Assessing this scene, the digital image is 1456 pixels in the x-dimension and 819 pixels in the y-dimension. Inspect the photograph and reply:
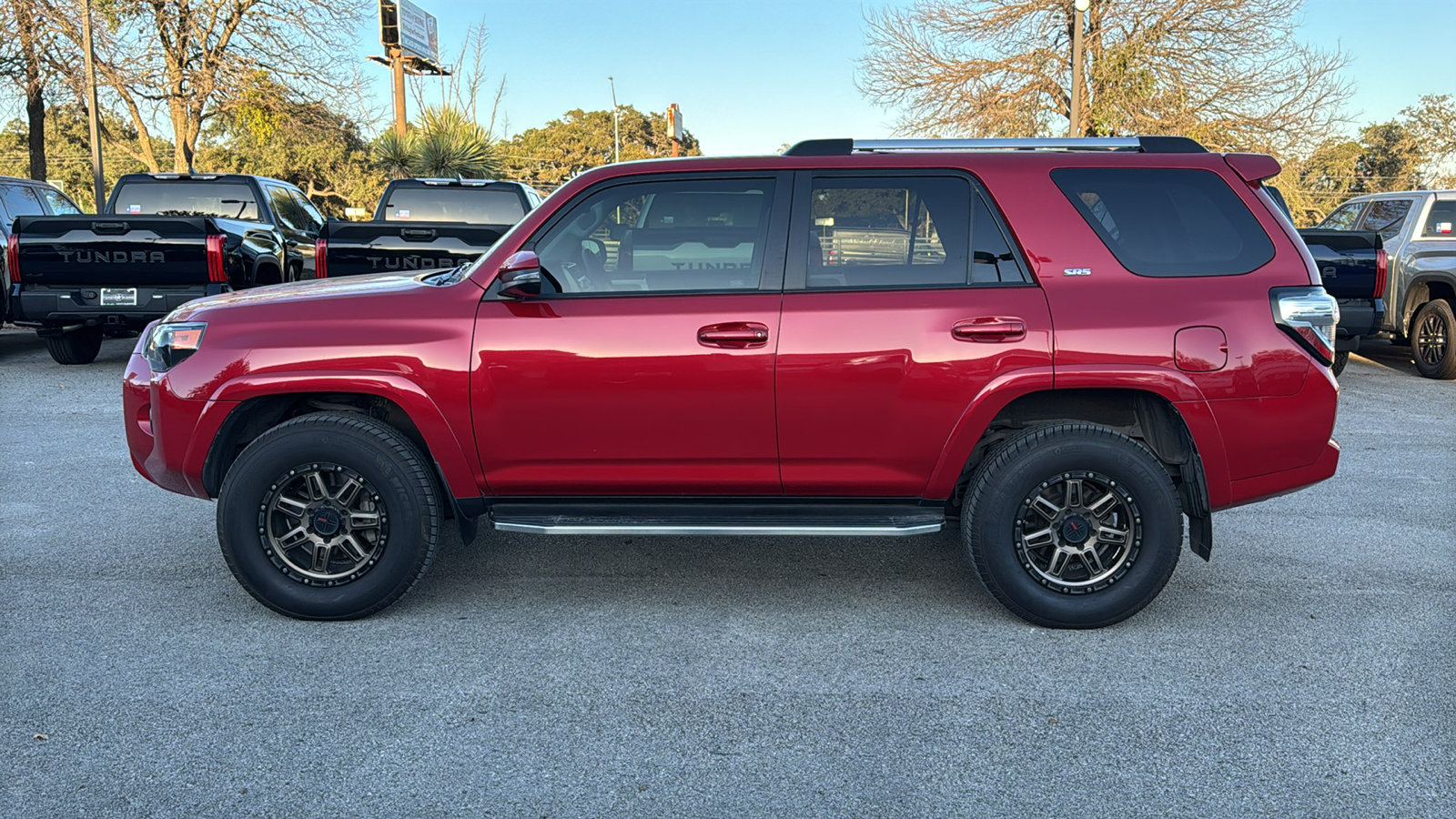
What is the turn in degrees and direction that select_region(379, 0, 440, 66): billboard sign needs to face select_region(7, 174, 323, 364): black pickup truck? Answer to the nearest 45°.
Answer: approximately 45° to its right

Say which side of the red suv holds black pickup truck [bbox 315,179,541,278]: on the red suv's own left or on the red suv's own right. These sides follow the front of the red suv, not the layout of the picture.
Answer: on the red suv's own right

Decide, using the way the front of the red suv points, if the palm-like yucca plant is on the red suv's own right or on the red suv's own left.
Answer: on the red suv's own right

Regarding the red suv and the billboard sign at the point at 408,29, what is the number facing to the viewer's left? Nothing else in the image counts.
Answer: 1

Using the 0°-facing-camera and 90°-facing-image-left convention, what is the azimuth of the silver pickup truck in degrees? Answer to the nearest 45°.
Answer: approximately 135°

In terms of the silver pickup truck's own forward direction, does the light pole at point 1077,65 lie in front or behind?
in front

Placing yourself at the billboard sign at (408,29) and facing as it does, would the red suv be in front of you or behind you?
in front

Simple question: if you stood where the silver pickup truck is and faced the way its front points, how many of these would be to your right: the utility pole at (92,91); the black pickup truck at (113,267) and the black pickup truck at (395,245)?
0

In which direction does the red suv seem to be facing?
to the viewer's left

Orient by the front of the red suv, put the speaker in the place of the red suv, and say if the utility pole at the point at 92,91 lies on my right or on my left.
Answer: on my right

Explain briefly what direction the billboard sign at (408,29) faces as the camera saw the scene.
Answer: facing the viewer and to the right of the viewer

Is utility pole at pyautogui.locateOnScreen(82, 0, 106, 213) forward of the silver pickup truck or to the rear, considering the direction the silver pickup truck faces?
forward

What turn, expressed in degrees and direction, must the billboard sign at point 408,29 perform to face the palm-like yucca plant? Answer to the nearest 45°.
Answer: approximately 45° to its right
